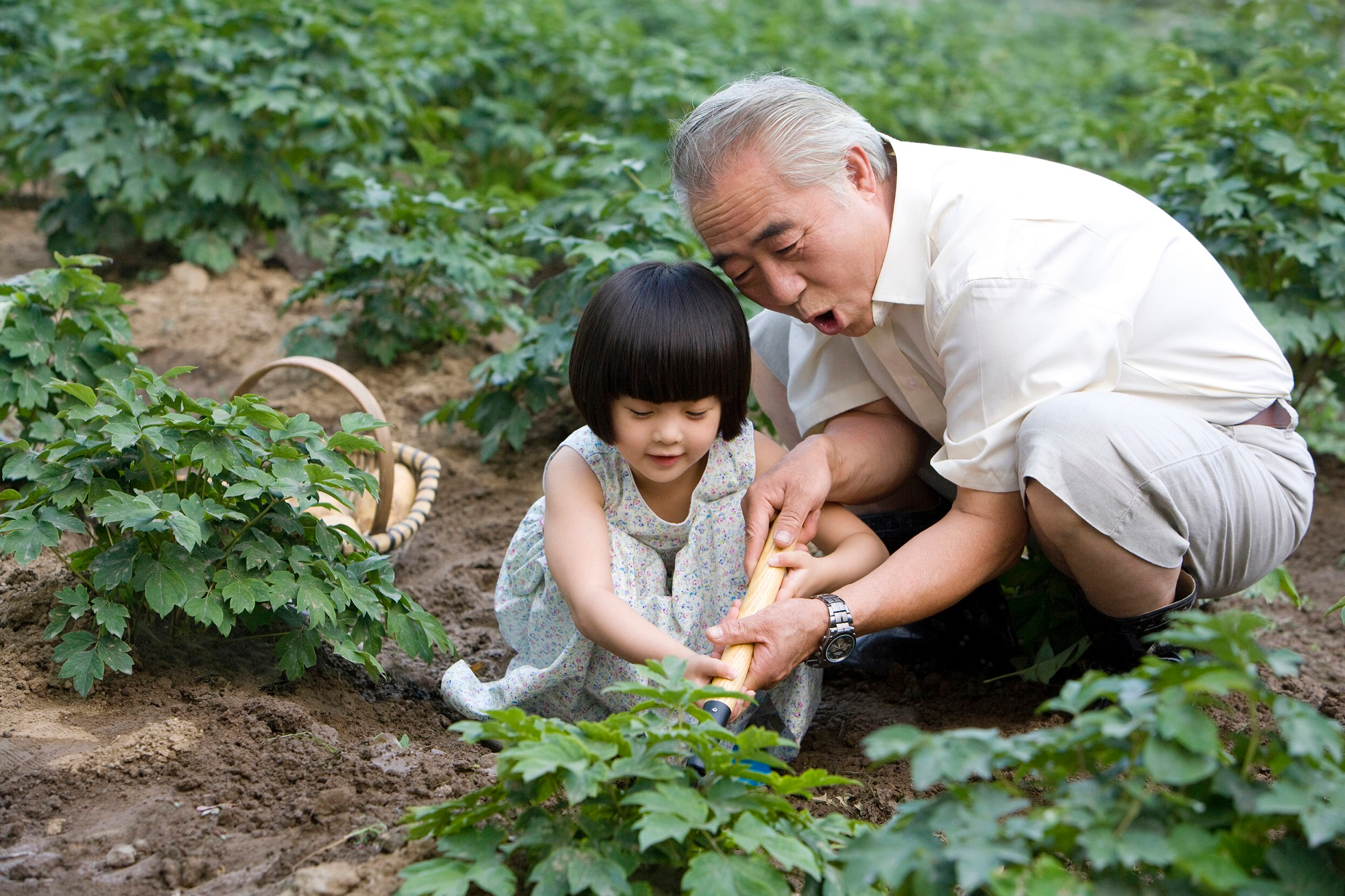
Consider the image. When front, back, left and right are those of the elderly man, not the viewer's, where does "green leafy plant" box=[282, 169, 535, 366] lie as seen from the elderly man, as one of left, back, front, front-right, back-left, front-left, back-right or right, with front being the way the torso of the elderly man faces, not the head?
right

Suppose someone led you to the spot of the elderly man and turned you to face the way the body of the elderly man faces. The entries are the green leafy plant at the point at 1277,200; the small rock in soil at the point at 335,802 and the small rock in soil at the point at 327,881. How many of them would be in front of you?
2

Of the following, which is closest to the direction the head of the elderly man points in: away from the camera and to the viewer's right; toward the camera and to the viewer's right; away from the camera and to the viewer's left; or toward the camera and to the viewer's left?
toward the camera and to the viewer's left

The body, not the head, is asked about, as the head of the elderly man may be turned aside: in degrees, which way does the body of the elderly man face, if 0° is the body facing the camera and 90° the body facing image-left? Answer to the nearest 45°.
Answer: approximately 45°

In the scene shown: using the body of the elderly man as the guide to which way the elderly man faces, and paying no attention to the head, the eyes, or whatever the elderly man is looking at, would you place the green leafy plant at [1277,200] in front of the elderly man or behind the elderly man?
behind

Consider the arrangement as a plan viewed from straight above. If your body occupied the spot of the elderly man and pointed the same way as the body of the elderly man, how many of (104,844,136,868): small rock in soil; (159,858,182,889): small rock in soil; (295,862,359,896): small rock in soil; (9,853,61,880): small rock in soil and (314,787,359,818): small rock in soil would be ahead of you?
5

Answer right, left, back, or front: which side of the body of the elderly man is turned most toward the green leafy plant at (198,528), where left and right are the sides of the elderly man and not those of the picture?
front

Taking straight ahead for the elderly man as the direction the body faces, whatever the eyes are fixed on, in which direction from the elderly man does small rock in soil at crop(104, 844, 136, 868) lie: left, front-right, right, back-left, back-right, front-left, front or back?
front

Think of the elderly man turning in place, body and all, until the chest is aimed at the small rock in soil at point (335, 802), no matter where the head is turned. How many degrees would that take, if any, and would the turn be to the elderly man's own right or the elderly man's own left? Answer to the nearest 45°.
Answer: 0° — they already face it

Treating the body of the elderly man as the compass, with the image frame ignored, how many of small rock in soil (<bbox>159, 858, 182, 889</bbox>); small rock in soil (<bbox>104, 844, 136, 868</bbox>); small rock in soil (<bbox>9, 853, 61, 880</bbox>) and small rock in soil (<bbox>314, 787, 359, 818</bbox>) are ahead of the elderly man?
4
